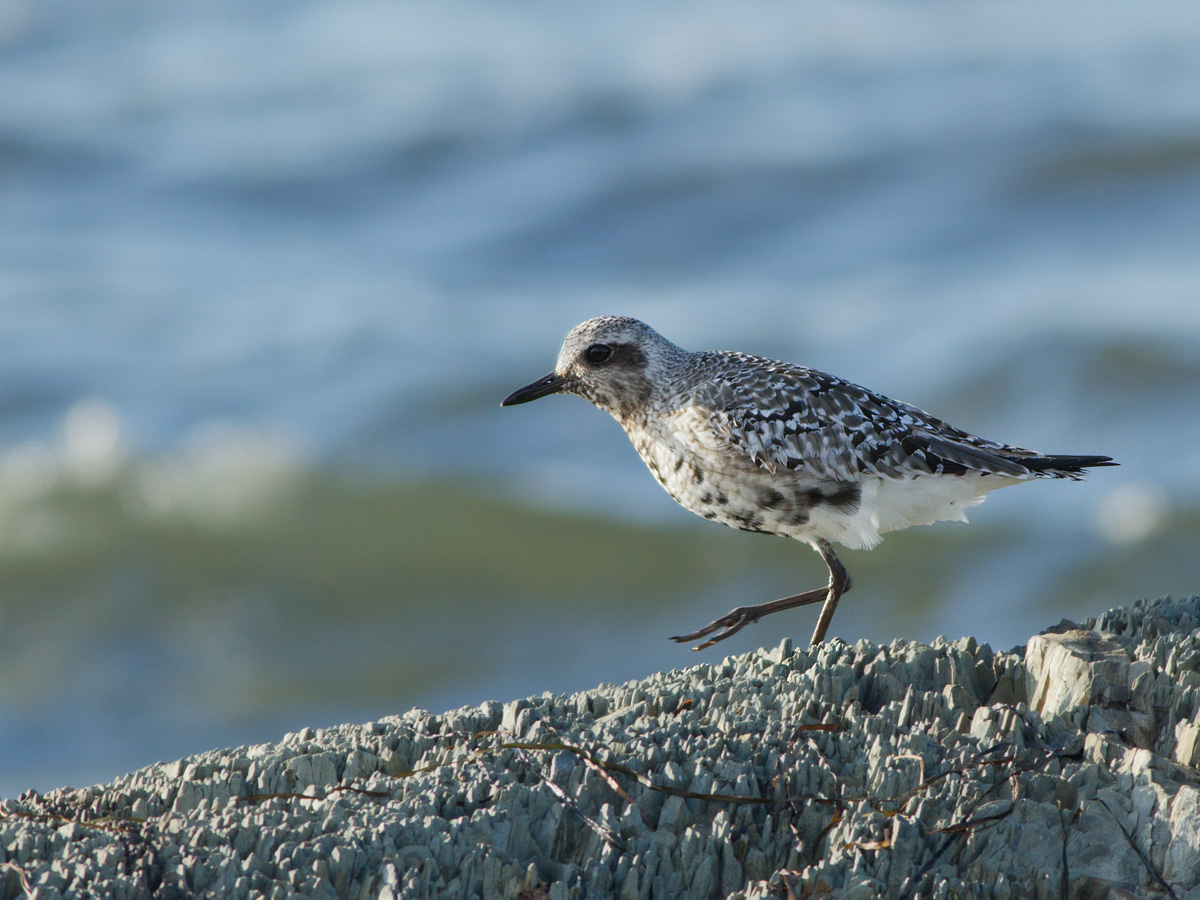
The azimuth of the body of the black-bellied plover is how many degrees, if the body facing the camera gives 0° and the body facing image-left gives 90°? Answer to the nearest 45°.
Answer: approximately 90°
